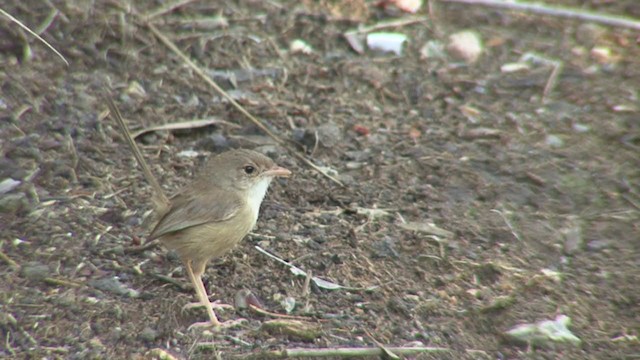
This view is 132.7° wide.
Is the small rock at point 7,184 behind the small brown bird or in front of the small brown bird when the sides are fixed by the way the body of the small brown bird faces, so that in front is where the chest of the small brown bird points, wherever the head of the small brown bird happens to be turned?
behind

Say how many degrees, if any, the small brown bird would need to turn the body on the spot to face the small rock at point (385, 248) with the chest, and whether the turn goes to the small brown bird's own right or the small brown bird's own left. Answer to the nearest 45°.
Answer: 0° — it already faces it

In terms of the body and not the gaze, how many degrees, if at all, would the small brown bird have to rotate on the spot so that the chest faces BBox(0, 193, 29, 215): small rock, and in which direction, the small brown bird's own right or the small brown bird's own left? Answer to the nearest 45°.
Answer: approximately 135° to the small brown bird's own left

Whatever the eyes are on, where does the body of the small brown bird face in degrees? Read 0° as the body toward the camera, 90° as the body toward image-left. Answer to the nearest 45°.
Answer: approximately 270°
